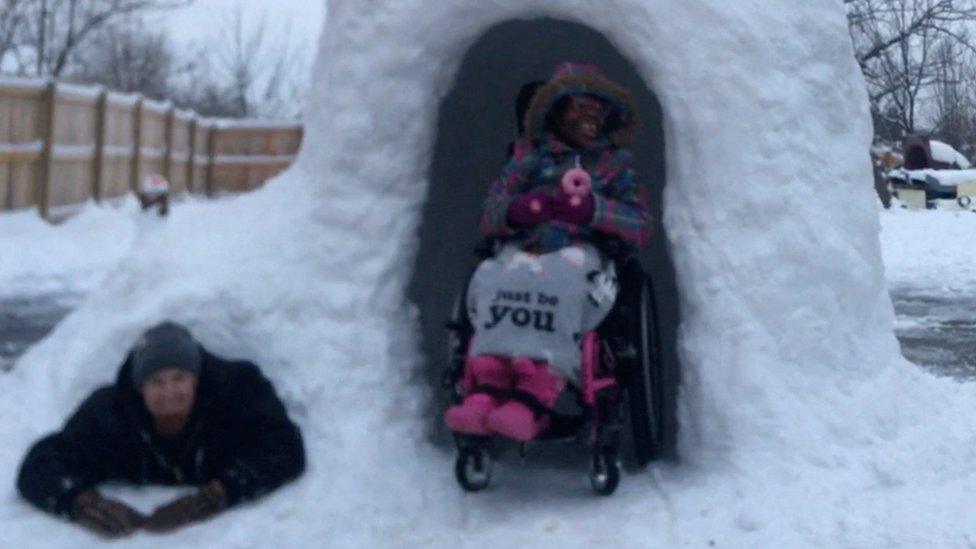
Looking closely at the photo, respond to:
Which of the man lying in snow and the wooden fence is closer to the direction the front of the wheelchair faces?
the man lying in snow

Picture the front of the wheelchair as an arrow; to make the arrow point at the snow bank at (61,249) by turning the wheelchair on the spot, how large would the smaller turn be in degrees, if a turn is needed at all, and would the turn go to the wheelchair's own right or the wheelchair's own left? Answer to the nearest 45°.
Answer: approximately 135° to the wheelchair's own right

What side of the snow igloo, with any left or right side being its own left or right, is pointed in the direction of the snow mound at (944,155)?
back

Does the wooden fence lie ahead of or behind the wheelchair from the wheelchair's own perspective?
behind

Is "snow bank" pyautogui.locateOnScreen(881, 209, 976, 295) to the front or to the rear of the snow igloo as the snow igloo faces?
to the rear

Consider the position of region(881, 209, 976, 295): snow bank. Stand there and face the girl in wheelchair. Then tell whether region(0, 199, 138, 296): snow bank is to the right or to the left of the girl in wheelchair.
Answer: right

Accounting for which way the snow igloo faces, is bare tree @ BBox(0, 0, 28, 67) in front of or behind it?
behind

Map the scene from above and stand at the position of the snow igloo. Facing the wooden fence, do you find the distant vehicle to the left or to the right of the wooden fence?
right

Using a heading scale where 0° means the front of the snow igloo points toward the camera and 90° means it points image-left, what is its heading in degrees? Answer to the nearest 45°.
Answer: approximately 0°

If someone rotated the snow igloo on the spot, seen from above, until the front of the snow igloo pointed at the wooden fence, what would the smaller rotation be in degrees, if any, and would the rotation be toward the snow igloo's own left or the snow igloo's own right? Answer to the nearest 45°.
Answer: approximately 135° to the snow igloo's own right
